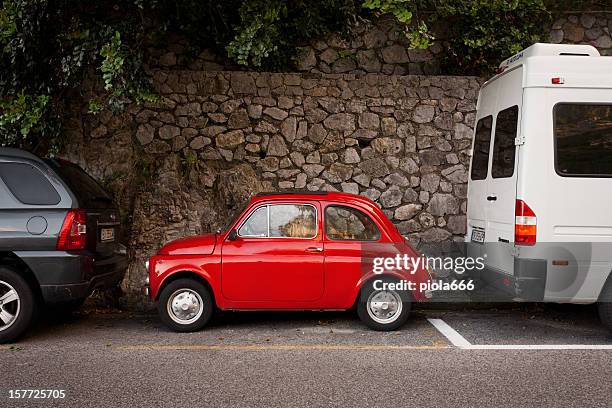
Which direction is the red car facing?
to the viewer's left

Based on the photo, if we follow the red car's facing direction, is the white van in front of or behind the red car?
behind

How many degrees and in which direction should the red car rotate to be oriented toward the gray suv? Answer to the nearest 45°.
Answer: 0° — it already faces it

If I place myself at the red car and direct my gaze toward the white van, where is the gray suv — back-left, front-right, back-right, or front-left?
back-right

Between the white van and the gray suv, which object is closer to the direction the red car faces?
the gray suv
